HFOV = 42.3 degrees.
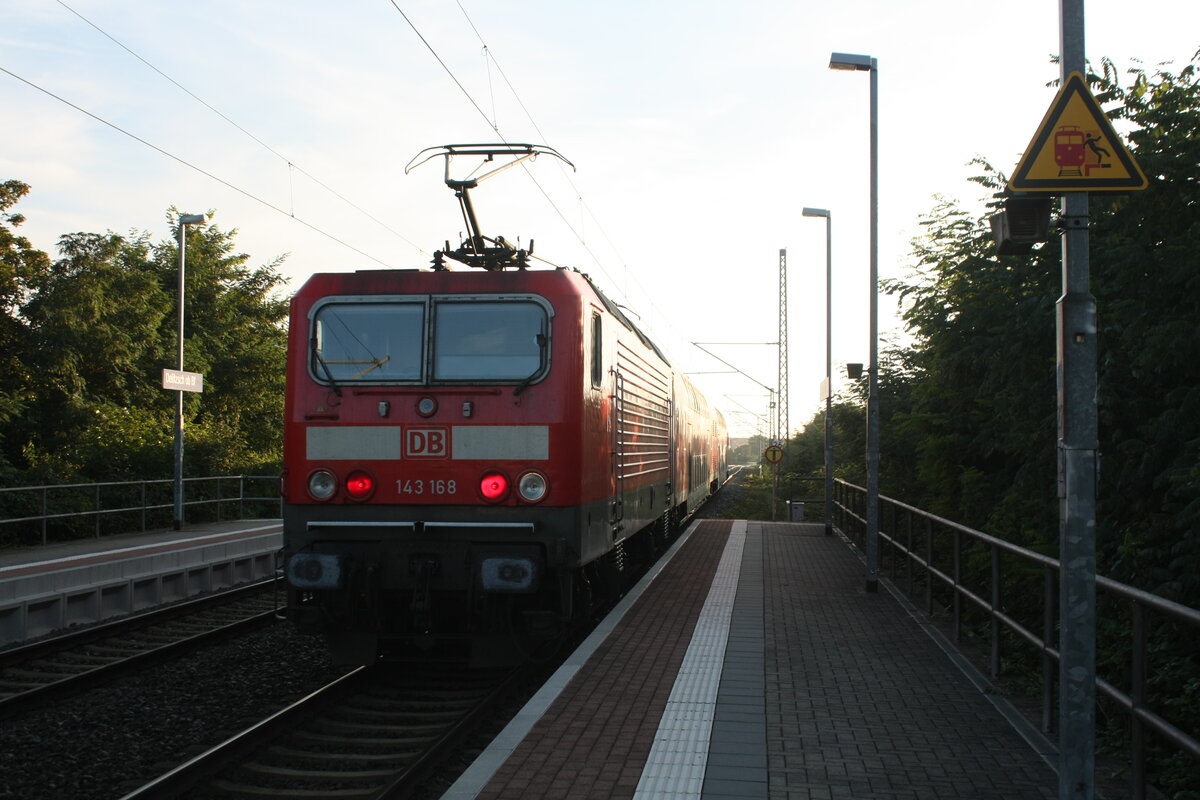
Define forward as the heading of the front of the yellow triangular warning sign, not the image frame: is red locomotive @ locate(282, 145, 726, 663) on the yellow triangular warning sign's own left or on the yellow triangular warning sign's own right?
on the yellow triangular warning sign's own right

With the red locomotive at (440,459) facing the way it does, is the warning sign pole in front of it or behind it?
in front

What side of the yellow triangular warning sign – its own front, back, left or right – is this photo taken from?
front

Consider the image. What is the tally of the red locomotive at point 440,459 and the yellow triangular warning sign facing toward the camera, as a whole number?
2
